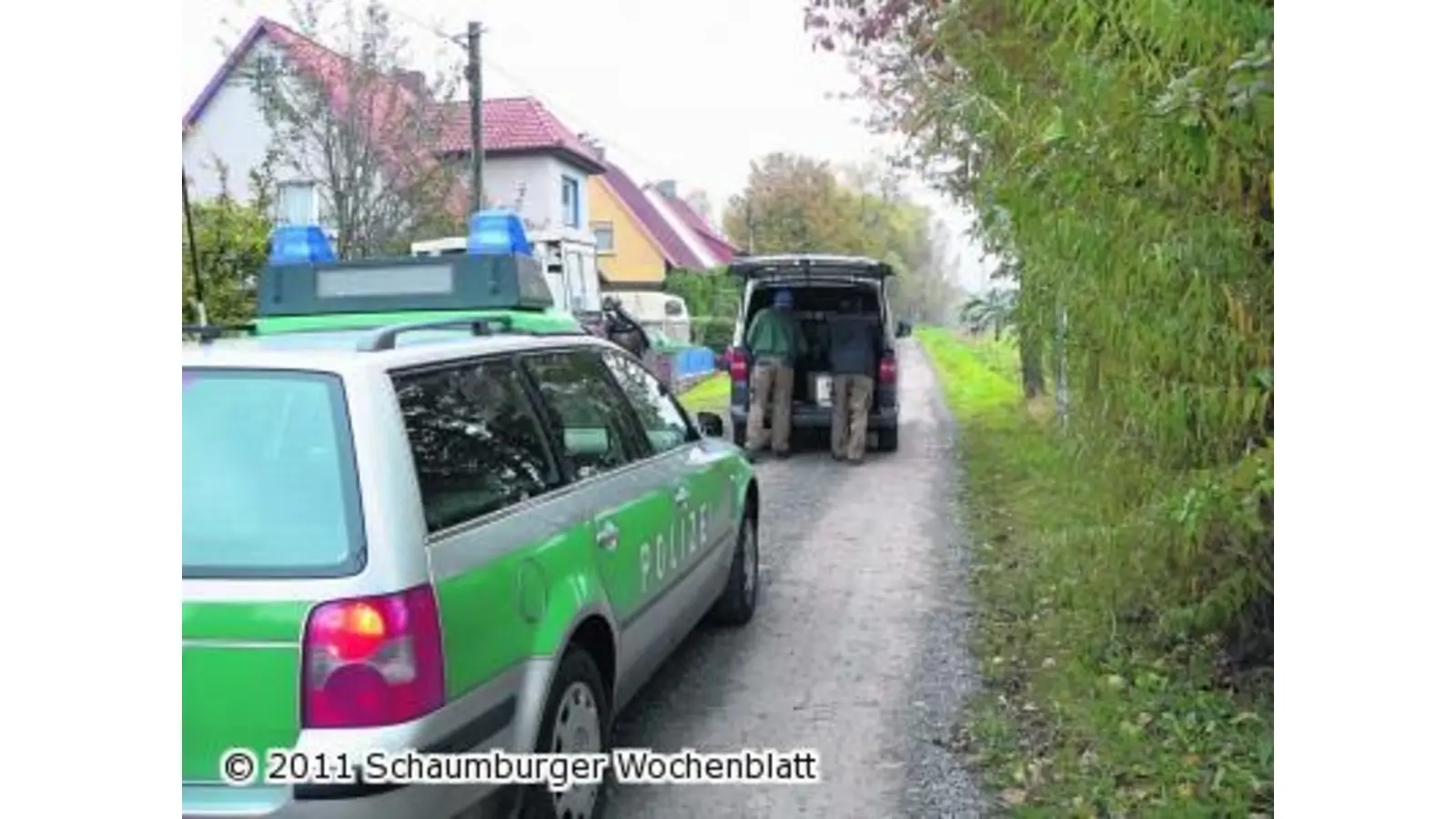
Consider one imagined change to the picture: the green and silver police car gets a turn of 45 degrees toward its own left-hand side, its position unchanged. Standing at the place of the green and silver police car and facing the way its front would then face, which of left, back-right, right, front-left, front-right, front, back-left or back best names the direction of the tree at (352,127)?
front

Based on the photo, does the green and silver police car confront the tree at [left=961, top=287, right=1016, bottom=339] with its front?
yes

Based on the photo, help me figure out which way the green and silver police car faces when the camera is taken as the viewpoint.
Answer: facing away from the viewer and to the right of the viewer

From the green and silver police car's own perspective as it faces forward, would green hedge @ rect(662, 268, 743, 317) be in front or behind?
in front

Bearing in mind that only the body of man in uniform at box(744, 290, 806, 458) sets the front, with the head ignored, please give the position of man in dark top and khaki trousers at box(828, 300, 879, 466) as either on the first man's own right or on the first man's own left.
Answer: on the first man's own right

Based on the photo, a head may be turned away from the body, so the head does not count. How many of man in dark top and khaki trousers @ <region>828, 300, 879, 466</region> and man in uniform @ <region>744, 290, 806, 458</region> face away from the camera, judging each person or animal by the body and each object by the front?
2

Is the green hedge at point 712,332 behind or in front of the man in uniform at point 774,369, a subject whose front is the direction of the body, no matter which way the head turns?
in front

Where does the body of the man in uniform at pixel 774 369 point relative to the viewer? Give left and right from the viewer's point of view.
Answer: facing away from the viewer

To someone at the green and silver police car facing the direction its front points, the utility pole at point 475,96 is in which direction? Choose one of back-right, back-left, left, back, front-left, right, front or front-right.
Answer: front-left

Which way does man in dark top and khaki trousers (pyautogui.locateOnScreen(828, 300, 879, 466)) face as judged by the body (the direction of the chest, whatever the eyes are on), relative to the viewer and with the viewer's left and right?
facing away from the viewer

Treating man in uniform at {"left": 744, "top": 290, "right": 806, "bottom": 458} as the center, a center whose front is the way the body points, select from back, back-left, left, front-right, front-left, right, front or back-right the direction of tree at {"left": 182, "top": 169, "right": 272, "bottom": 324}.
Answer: left

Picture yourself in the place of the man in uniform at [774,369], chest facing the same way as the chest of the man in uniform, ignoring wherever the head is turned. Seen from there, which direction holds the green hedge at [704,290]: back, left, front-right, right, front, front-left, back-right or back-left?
front
